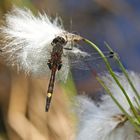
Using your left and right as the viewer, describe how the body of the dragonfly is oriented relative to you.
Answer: facing away from the viewer
